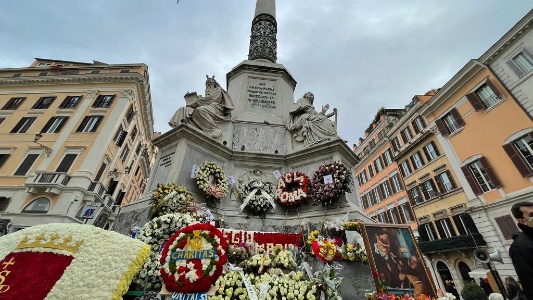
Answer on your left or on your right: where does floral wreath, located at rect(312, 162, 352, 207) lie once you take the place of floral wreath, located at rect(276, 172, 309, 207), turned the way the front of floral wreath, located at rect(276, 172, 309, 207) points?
on your left

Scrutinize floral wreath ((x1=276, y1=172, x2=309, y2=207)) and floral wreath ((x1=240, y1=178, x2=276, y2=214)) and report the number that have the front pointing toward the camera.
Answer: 2

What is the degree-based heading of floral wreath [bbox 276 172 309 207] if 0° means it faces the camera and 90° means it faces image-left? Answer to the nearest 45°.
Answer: approximately 0°

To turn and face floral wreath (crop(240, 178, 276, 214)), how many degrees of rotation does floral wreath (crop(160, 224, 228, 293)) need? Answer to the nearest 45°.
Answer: approximately 135° to its left

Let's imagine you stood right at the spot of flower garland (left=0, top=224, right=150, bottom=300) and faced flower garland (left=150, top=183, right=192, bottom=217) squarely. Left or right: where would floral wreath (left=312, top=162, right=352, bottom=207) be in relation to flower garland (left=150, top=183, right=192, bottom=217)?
right

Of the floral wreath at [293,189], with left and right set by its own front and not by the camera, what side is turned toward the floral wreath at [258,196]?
right

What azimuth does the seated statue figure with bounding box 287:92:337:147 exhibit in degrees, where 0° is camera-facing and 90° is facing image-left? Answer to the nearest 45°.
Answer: approximately 315°

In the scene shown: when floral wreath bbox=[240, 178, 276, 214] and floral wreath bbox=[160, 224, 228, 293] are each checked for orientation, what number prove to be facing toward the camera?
2
